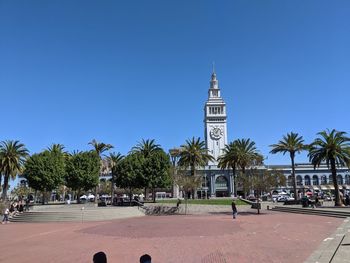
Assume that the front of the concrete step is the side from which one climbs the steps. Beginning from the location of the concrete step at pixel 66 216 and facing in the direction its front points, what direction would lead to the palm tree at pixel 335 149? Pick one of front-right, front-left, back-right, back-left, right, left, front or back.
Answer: left

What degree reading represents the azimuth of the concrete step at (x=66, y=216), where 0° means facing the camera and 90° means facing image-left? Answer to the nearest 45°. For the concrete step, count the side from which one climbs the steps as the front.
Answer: approximately 0°
